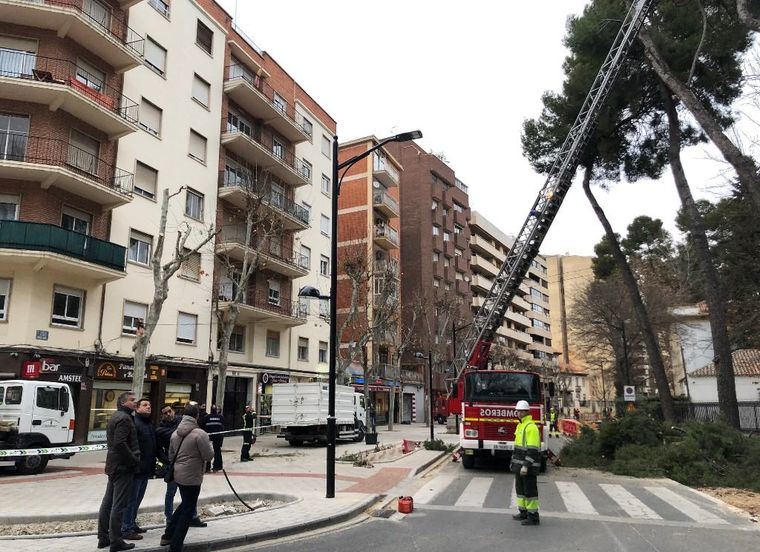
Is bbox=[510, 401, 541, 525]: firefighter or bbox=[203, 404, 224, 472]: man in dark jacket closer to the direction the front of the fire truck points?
the firefighter

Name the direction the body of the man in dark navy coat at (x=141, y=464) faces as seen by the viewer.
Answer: to the viewer's right

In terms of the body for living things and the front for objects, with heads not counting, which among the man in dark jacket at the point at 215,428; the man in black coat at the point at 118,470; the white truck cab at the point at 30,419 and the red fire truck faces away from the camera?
the man in dark jacket

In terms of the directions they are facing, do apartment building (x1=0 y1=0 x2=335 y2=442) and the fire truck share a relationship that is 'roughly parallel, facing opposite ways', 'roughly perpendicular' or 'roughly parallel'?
roughly perpendicular

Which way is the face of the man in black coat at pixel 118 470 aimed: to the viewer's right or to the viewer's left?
to the viewer's right

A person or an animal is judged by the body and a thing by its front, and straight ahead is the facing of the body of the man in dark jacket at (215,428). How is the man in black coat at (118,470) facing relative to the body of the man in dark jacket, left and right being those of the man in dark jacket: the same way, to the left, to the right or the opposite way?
to the right

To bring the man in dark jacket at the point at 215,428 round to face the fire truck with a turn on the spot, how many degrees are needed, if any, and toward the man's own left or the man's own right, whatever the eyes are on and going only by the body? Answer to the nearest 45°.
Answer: approximately 90° to the man's own right

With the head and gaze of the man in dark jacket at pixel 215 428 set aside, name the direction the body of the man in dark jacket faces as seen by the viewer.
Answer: away from the camera

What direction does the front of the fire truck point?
toward the camera

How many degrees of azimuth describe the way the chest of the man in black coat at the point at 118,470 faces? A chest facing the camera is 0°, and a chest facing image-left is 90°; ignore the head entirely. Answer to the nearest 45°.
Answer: approximately 270°

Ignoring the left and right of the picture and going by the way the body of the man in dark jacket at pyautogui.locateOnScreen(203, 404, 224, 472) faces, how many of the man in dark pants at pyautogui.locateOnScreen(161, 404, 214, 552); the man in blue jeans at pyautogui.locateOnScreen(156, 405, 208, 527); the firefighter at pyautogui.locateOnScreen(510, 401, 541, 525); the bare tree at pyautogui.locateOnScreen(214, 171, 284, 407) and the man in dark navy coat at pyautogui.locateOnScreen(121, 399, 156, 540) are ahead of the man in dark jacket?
1
